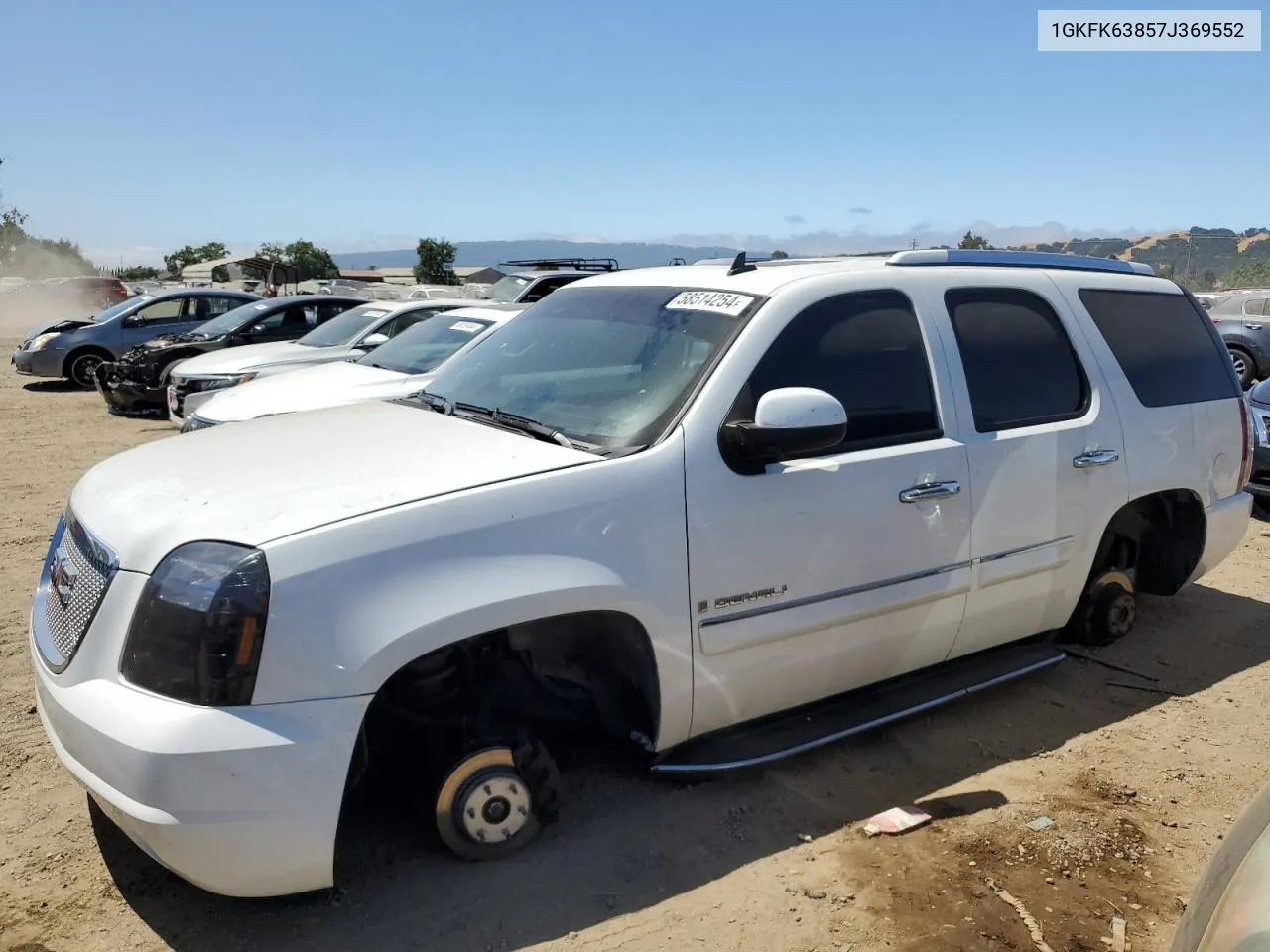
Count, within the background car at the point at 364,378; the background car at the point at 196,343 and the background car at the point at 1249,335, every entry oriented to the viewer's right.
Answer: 1

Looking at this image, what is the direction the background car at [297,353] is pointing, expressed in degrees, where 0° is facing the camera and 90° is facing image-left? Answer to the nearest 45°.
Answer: approximately 45°

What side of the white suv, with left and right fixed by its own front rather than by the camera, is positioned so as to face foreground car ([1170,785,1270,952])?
left

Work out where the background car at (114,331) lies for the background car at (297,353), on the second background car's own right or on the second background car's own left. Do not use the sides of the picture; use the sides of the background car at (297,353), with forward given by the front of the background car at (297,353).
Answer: on the second background car's own right

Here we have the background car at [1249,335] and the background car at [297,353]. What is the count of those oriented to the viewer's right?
1

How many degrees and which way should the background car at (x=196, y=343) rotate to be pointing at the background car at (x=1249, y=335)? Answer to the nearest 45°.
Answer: approximately 135° to its left

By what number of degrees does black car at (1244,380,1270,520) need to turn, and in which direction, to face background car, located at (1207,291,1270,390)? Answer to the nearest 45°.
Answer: approximately 135° to its right

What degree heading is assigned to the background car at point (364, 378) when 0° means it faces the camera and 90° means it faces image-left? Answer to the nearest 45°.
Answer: approximately 45°
